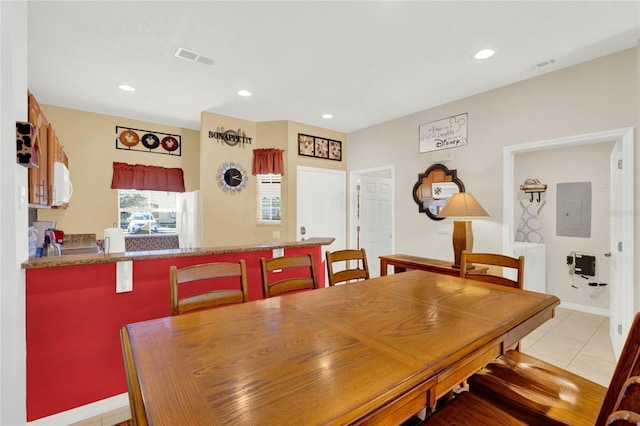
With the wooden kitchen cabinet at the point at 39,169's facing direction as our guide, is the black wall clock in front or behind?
in front

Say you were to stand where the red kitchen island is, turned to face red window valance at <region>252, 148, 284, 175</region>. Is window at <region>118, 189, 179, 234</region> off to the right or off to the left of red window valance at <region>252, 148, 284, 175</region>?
left

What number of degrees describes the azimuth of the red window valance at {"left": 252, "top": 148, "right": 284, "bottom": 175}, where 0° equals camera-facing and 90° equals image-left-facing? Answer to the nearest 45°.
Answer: approximately 0°

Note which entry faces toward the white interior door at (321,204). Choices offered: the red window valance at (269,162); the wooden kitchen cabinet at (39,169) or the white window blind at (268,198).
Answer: the wooden kitchen cabinet

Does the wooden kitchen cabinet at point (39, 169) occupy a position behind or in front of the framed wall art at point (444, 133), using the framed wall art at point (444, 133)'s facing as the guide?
in front

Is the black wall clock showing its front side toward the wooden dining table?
yes

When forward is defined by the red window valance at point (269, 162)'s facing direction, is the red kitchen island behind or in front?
in front

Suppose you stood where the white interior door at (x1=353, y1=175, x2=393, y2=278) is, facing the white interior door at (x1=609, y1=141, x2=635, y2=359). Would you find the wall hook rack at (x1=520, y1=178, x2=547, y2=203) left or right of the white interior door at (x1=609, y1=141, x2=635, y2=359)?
left

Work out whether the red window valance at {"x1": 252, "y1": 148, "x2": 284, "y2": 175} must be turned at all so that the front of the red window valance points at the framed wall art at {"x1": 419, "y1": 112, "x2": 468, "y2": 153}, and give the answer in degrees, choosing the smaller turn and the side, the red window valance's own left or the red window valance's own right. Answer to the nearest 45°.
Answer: approximately 45° to the red window valance's own left

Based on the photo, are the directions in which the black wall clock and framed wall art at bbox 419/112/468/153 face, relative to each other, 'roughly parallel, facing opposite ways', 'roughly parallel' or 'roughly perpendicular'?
roughly perpendicular

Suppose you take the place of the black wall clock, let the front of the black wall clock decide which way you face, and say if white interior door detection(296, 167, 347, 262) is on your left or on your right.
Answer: on your left

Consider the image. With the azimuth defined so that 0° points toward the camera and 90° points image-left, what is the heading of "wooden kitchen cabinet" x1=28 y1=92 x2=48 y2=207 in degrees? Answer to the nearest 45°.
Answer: approximately 270°

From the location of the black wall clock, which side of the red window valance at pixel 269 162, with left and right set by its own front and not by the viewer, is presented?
right

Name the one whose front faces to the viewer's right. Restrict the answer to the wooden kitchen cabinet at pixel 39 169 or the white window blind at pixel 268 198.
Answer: the wooden kitchen cabinet
